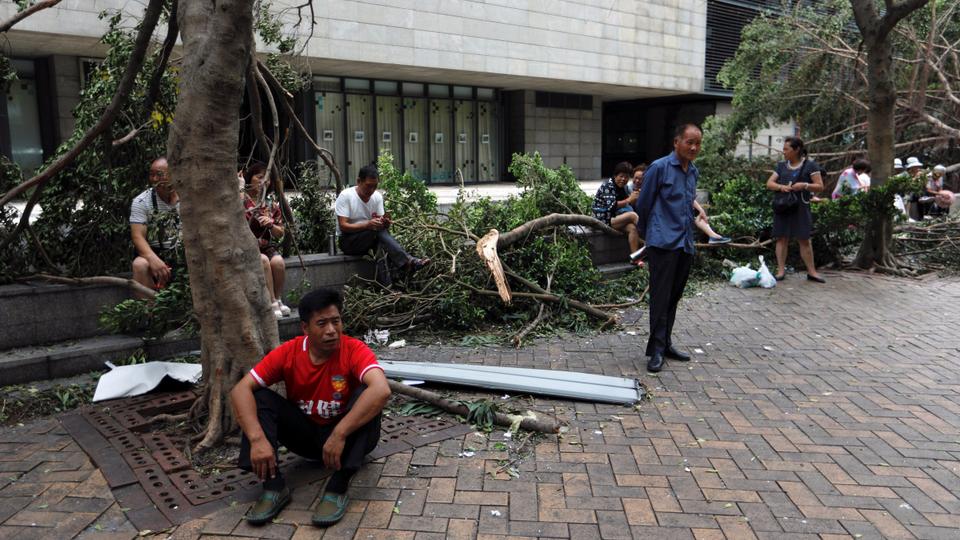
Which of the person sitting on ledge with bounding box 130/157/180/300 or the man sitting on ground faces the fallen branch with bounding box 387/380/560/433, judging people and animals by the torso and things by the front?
the person sitting on ledge

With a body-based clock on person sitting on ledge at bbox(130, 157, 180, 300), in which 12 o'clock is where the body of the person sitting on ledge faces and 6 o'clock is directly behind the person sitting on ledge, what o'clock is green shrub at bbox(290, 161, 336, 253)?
The green shrub is roughly at 9 o'clock from the person sitting on ledge.

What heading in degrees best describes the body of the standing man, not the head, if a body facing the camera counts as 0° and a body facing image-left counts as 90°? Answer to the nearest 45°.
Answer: approximately 315°

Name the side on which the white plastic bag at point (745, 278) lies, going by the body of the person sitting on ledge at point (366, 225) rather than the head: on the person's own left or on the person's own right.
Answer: on the person's own left

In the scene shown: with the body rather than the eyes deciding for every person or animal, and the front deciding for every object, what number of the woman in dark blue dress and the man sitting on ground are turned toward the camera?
2

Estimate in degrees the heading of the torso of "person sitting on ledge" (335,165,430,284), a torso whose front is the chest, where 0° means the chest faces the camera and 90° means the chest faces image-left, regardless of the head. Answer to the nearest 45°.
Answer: approximately 315°

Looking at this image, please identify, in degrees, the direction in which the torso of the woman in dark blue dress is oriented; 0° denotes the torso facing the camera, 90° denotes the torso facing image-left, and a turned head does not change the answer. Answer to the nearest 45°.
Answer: approximately 0°

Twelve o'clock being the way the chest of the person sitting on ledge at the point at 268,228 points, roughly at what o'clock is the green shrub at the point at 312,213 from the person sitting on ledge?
The green shrub is roughly at 8 o'clock from the person sitting on ledge.
